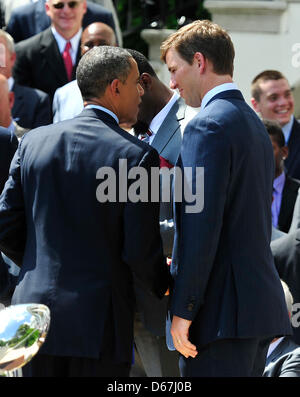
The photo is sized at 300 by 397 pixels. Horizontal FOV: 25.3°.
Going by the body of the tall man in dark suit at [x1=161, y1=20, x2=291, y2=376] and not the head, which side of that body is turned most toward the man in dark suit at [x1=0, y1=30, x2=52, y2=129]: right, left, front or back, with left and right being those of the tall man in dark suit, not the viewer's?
front

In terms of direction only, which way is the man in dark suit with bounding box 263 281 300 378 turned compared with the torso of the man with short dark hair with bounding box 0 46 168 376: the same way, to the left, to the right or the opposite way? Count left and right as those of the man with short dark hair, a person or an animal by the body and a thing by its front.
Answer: the opposite way

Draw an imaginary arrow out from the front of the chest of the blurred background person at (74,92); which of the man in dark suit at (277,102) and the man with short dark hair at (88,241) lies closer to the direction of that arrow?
the man with short dark hair

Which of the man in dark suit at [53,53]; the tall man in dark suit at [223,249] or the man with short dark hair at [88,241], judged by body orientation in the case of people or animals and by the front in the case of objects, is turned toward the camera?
the man in dark suit

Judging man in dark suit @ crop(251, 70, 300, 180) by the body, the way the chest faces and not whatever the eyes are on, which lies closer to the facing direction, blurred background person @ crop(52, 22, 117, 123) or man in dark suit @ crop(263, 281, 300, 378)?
the man in dark suit

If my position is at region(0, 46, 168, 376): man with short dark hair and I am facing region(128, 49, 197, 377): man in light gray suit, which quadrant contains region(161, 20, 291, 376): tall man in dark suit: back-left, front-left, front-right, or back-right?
front-right

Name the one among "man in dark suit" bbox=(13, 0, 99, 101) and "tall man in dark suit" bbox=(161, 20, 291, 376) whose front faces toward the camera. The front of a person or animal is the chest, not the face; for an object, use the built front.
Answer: the man in dark suit

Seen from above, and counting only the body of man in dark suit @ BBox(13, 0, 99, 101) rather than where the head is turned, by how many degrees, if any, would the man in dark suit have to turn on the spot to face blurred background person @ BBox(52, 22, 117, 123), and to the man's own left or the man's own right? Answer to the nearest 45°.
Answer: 0° — they already face them

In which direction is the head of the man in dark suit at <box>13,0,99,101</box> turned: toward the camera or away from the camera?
toward the camera

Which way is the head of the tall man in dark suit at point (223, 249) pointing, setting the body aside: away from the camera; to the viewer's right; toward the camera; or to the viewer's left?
to the viewer's left

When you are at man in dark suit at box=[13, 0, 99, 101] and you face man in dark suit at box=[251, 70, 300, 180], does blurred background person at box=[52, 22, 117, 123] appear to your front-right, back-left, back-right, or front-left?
front-right

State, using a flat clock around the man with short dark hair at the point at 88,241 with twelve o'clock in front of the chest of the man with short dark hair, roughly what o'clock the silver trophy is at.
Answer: The silver trophy is roughly at 5 o'clock from the man with short dark hair.

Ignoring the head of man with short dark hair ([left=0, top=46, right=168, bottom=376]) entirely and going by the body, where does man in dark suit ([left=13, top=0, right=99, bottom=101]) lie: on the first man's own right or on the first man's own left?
on the first man's own left

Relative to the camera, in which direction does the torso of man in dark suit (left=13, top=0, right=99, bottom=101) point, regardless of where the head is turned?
toward the camera

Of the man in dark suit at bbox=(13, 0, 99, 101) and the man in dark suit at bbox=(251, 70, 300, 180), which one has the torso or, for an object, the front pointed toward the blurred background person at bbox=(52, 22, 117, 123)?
the man in dark suit at bbox=(13, 0, 99, 101)

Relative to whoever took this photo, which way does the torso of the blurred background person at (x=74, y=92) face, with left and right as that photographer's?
facing the viewer
